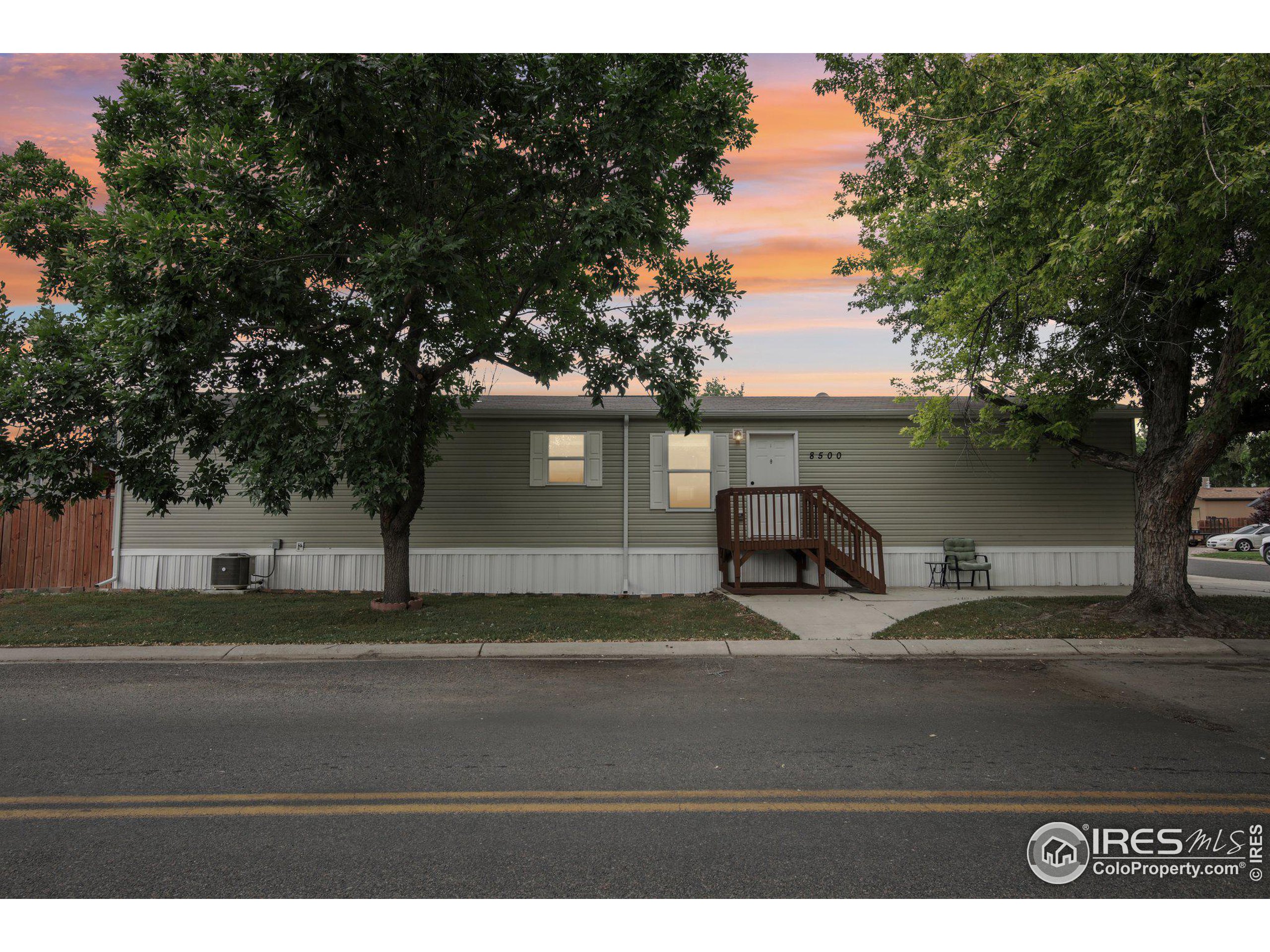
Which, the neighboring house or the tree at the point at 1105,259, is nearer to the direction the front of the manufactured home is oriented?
the tree

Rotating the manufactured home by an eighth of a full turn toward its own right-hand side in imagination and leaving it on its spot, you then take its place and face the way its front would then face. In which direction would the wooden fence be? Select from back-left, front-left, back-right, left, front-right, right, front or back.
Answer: front-right

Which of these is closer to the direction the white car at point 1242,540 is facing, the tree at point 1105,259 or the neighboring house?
the tree

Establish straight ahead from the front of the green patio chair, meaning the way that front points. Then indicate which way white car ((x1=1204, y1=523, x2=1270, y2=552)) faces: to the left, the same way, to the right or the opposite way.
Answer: to the right

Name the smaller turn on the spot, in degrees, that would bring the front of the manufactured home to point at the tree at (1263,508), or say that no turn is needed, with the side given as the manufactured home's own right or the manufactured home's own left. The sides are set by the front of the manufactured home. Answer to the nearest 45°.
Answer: approximately 135° to the manufactured home's own left

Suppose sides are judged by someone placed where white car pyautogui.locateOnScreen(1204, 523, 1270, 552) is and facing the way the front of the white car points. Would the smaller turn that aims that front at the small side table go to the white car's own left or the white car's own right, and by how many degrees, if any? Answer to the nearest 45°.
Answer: approximately 45° to the white car's own left

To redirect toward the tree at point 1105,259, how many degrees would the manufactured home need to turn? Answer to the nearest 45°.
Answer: approximately 45° to its left

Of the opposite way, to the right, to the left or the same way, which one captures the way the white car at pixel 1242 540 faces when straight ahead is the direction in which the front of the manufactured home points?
to the right

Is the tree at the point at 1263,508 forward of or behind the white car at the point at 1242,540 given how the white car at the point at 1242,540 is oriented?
behind

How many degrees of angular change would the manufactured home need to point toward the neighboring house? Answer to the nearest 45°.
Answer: approximately 135° to its left

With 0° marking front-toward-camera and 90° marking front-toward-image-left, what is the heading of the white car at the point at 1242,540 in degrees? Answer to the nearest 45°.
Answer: approximately 45°
